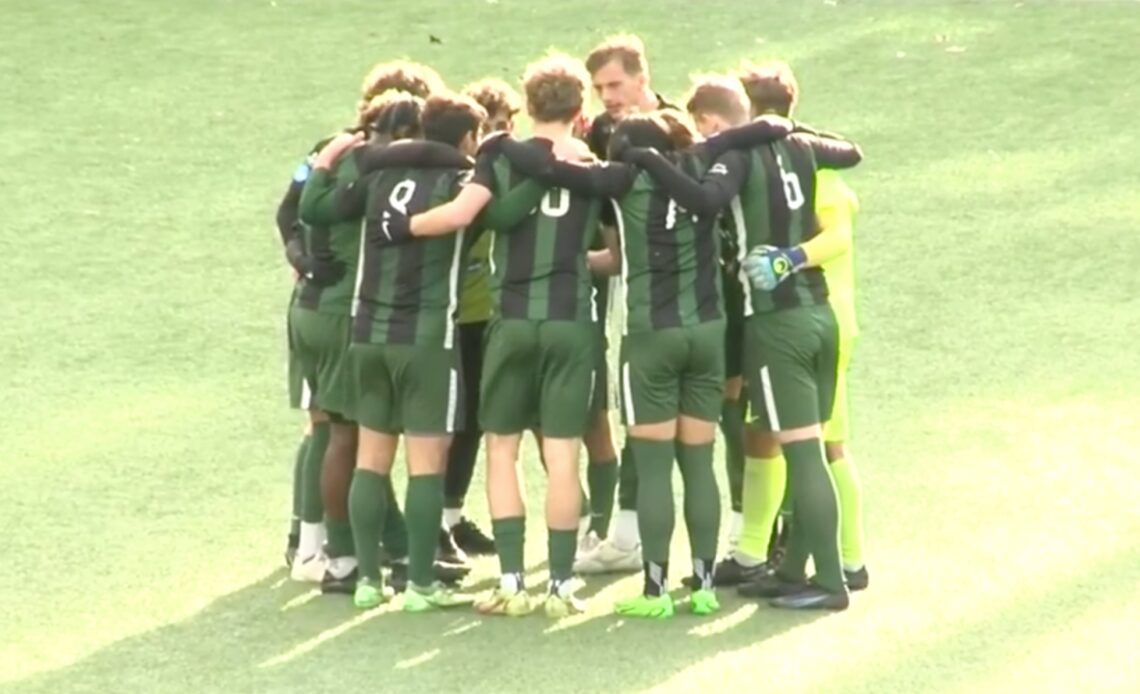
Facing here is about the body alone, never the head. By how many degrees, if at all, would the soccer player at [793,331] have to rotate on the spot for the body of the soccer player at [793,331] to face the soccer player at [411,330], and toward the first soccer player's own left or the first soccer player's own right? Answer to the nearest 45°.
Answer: approximately 45° to the first soccer player's own left

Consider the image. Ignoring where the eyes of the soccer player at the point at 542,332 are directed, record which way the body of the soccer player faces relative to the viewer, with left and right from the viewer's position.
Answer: facing away from the viewer

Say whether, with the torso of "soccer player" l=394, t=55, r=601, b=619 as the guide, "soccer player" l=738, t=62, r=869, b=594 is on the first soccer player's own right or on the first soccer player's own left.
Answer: on the first soccer player's own right

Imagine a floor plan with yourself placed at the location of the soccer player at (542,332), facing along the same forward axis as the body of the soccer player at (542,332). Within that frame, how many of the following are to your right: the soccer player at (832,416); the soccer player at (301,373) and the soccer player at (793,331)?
2

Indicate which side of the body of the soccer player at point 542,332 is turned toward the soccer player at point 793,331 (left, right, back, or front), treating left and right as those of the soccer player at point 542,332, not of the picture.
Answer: right

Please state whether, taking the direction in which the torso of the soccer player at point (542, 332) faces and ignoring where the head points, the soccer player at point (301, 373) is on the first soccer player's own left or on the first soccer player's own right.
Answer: on the first soccer player's own left

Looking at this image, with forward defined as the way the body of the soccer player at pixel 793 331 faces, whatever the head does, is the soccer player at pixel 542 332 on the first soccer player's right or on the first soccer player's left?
on the first soccer player's left

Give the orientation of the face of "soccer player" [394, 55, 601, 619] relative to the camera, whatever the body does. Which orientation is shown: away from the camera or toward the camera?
away from the camera

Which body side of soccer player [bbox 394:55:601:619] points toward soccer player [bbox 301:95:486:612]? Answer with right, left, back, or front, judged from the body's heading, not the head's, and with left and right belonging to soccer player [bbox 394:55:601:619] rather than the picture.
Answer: left

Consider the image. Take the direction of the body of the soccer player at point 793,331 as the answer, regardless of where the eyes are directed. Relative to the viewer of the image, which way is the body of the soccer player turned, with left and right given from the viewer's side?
facing away from the viewer and to the left of the viewer
